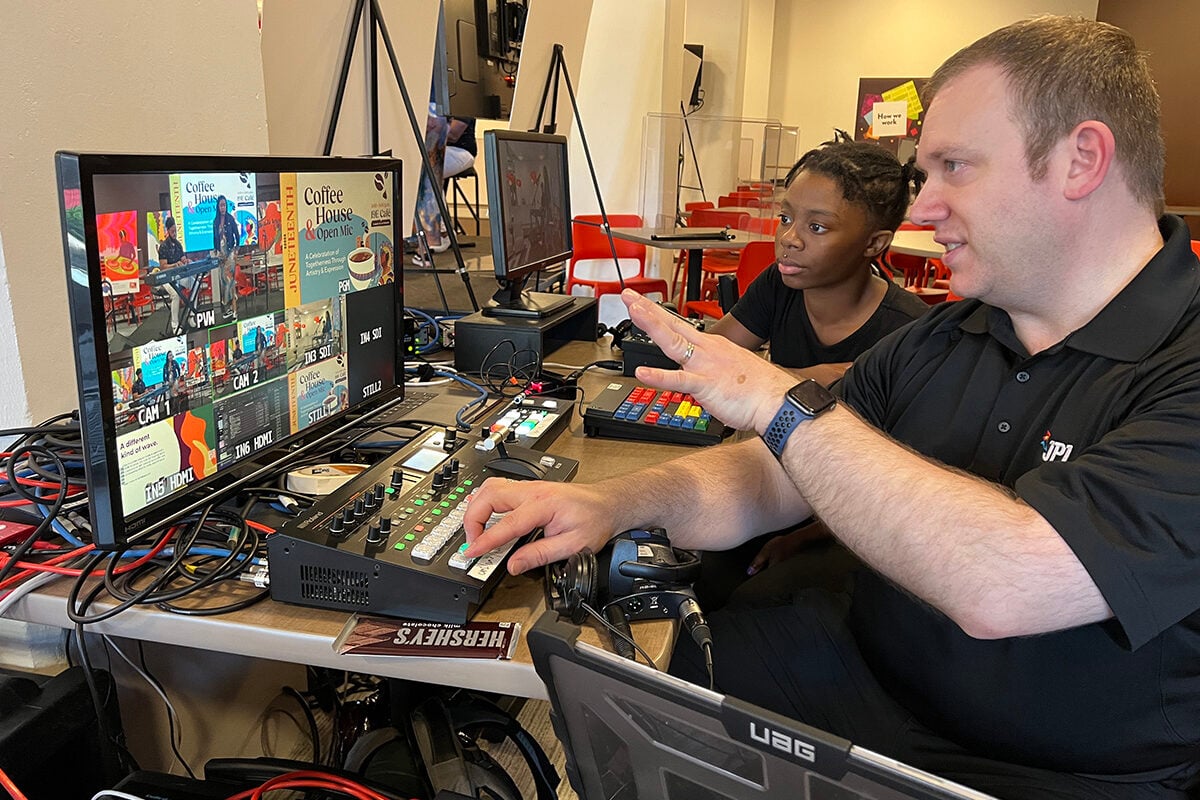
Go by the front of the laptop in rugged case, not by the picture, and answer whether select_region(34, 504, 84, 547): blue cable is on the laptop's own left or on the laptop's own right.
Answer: on the laptop's own left

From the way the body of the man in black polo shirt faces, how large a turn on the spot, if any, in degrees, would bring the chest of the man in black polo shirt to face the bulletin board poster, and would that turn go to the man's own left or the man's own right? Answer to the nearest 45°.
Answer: approximately 135° to the man's own right

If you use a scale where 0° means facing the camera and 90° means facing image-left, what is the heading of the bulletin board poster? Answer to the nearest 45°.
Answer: approximately 0°

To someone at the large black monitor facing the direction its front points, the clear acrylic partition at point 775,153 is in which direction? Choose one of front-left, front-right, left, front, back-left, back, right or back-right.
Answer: left

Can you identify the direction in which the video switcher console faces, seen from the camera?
facing the viewer and to the right of the viewer

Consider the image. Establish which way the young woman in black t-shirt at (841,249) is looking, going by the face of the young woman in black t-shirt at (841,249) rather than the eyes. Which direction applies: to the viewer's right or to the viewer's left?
to the viewer's left

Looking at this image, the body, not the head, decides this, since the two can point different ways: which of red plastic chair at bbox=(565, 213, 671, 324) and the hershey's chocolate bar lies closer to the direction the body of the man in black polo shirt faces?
the hershey's chocolate bar

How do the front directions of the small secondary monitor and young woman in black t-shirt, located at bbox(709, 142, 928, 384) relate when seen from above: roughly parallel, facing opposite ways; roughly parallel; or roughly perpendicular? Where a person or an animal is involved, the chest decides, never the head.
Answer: roughly perpendicular

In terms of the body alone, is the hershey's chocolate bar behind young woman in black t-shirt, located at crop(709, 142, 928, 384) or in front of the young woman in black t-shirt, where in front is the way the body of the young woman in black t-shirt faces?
in front

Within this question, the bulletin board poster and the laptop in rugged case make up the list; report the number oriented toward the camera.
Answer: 1

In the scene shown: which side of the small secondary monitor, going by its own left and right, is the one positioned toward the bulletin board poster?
left

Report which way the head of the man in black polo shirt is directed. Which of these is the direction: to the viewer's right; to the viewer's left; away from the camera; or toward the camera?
to the viewer's left

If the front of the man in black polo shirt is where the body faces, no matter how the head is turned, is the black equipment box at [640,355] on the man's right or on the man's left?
on the man's right

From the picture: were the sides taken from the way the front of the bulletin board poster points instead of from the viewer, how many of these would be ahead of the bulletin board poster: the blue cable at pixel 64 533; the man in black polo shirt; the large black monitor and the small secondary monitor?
4

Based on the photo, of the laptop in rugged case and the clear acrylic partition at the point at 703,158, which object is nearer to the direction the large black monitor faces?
the laptop in rugged case

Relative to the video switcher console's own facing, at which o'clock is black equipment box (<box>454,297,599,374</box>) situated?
The black equipment box is roughly at 8 o'clock from the video switcher console.
